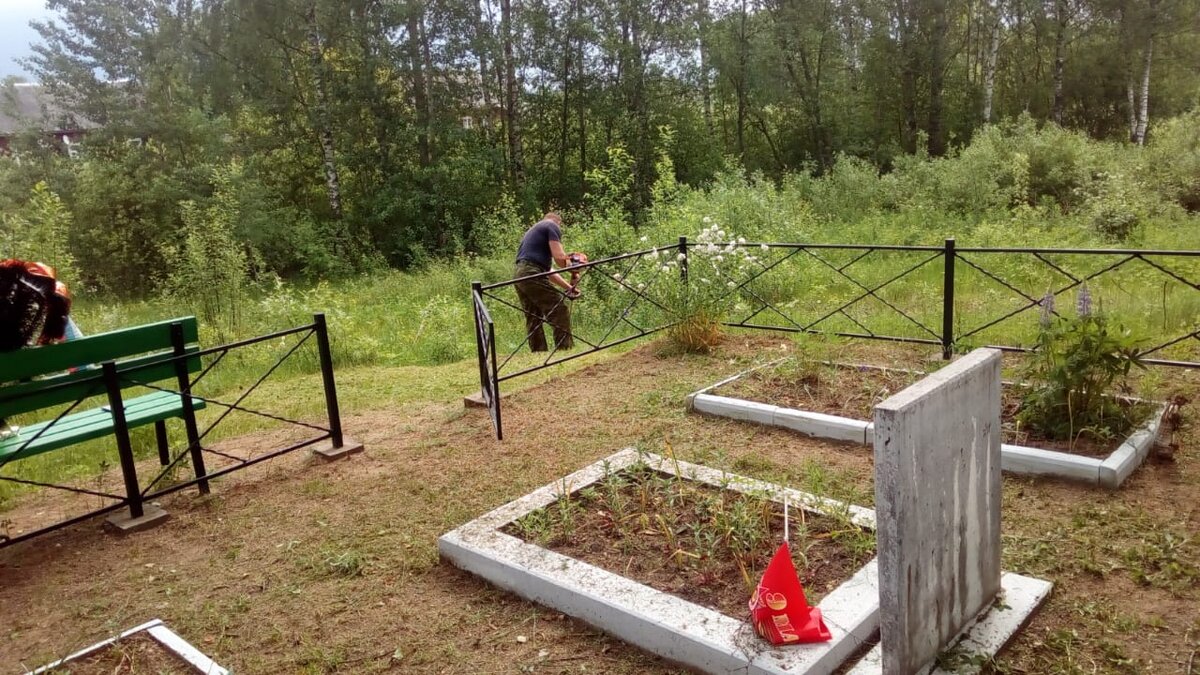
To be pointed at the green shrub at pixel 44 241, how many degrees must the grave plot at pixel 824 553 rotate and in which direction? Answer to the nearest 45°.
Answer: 0° — it already faces it

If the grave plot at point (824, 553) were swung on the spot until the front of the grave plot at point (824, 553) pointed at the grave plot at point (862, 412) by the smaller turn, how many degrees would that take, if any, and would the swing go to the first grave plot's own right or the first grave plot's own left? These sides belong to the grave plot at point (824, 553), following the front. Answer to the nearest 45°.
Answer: approximately 45° to the first grave plot's own right

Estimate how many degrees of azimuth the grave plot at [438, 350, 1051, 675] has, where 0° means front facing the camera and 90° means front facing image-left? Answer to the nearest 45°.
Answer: approximately 135°

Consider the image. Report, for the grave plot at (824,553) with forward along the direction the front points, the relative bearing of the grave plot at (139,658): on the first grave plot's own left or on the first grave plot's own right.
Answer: on the first grave plot's own left

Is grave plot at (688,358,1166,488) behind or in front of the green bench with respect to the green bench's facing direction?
behind
